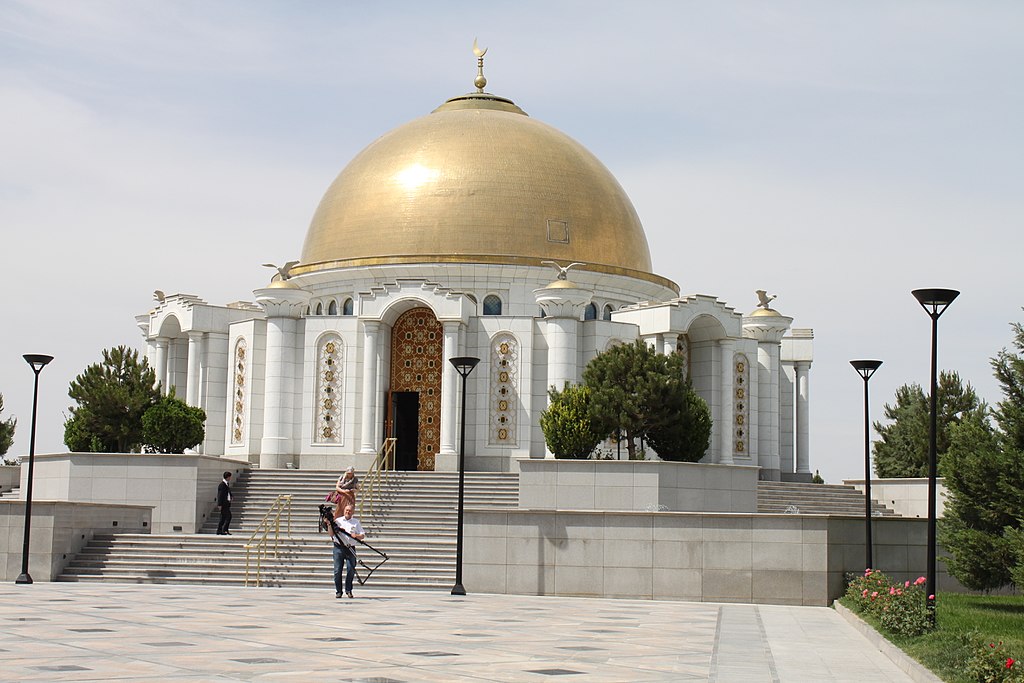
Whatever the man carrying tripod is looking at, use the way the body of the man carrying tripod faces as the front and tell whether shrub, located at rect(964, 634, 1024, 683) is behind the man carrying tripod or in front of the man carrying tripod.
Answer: in front

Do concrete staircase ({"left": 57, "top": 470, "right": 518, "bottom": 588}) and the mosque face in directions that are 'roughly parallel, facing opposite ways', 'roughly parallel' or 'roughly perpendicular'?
roughly parallel

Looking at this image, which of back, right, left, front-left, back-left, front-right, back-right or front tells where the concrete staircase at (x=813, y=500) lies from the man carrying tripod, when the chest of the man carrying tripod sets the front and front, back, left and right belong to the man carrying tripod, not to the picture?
back-left

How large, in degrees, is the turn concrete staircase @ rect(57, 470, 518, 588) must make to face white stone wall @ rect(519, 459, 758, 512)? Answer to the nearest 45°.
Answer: approximately 90° to its left

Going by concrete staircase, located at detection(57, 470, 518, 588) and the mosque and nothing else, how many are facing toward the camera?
2

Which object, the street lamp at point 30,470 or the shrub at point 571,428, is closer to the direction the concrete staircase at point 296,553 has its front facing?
the street lamp

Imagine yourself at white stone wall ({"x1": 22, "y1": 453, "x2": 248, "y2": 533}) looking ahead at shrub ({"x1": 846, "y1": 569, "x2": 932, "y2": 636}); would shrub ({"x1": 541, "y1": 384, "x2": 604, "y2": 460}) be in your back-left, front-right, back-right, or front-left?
front-left

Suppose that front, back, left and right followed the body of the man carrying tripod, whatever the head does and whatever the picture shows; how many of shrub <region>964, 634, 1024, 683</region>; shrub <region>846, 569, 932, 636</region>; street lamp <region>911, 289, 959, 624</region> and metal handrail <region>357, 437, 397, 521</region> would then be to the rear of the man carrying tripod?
1

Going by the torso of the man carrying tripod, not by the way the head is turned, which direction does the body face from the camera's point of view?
toward the camera

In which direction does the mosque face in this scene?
toward the camera
